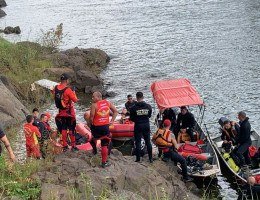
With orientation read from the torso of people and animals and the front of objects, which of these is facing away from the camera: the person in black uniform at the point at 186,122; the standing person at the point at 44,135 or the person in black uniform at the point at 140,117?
the person in black uniform at the point at 140,117

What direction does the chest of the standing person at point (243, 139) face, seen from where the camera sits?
to the viewer's left

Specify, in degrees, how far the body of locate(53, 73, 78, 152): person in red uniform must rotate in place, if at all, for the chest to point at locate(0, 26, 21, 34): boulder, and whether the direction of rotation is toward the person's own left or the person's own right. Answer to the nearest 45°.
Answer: approximately 45° to the person's own left

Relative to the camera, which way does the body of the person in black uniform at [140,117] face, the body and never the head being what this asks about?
away from the camera

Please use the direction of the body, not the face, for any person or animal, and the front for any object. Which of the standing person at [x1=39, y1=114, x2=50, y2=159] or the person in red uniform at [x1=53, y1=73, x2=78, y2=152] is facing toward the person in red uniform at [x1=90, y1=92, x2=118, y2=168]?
the standing person

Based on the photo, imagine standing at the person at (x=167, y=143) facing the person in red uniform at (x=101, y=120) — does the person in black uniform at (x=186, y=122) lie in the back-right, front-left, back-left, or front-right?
back-right

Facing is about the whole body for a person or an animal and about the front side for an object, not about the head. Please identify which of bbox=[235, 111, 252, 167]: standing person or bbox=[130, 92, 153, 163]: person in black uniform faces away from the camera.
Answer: the person in black uniform

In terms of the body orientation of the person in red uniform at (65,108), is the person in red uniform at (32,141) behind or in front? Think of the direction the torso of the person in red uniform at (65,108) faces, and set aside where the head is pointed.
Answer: behind

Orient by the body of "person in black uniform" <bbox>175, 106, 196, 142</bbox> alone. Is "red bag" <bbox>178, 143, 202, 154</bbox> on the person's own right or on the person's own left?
on the person's own left
